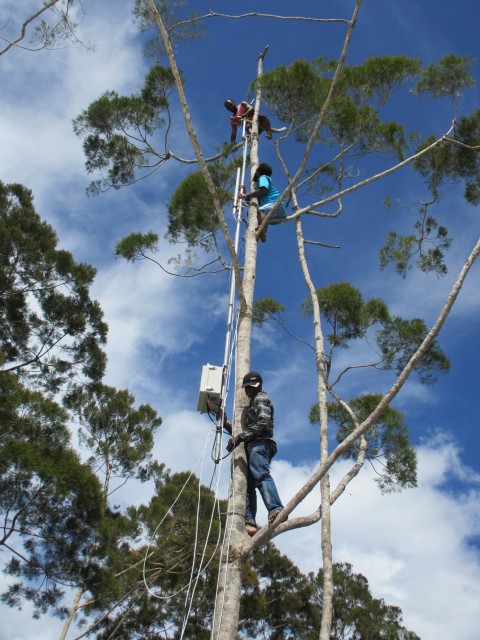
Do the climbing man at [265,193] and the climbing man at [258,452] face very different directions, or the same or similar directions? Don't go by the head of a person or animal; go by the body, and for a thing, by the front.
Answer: same or similar directions

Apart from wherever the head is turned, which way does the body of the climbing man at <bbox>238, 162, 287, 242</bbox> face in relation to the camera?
to the viewer's left

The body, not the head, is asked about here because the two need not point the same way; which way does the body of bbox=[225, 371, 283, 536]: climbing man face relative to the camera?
to the viewer's left
